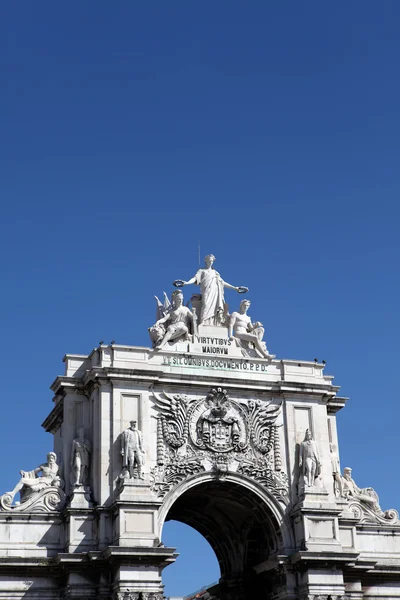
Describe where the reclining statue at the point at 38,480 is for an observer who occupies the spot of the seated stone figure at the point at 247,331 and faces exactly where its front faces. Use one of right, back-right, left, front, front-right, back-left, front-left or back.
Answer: back-right

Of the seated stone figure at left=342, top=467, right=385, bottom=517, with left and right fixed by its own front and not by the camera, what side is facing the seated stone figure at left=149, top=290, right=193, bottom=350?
right

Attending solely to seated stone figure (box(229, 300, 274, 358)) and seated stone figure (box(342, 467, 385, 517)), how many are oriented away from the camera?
0

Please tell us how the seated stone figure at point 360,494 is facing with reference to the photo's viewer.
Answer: facing the viewer and to the right of the viewer

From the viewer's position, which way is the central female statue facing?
facing the viewer

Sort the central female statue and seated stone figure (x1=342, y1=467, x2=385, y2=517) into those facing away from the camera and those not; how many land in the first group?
0

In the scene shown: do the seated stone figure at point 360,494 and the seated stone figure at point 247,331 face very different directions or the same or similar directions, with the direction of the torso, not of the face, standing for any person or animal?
same or similar directions

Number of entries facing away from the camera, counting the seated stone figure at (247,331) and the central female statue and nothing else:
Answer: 0
